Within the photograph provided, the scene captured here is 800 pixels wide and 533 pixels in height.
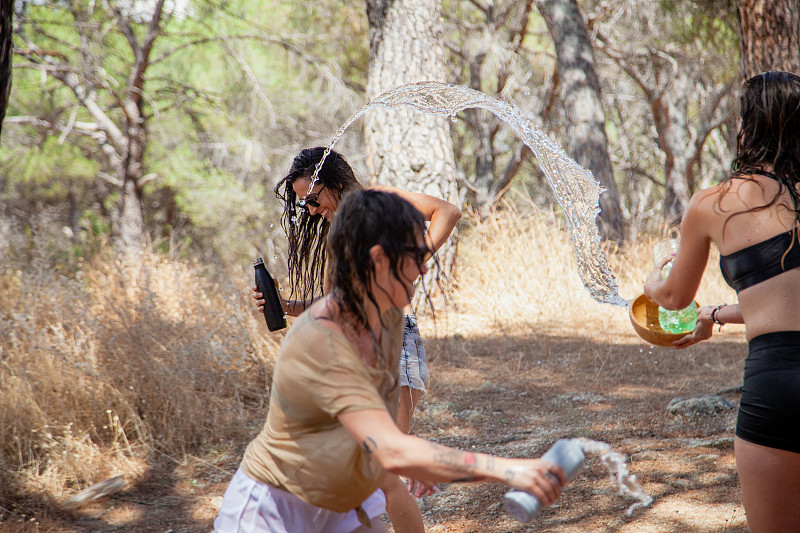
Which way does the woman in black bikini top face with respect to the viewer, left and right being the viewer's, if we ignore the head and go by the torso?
facing away from the viewer and to the left of the viewer

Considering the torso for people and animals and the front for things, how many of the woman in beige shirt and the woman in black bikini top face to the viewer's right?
1

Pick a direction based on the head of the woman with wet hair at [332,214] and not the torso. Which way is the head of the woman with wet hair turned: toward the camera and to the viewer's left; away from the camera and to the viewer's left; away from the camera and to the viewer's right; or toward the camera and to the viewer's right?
toward the camera and to the viewer's left

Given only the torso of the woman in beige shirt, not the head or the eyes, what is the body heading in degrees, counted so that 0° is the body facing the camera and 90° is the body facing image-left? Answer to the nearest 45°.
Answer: approximately 270°

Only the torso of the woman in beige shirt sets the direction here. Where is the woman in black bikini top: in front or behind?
in front

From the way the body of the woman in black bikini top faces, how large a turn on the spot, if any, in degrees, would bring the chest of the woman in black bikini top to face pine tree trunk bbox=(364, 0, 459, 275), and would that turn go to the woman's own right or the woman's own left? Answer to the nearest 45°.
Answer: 0° — they already face it

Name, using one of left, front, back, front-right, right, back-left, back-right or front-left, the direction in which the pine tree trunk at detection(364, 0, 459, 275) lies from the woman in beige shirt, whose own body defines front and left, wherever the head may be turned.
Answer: left

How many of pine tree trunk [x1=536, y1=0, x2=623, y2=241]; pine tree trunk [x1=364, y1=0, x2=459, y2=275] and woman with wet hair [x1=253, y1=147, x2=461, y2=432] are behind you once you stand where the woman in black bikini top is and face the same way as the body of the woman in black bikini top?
0

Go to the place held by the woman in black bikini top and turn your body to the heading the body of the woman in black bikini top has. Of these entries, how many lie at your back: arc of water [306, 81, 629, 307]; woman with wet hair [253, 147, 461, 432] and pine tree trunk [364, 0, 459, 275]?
0

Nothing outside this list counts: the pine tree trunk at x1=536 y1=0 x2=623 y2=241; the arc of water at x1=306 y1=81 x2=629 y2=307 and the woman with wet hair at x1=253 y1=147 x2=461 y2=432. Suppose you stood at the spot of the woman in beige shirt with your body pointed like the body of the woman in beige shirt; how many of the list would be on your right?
0

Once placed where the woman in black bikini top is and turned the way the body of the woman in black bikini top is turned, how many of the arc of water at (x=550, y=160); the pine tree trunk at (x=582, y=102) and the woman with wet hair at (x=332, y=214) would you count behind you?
0

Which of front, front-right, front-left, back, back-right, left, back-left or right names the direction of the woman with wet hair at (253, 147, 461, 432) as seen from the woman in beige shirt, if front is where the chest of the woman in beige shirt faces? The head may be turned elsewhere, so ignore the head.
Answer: left

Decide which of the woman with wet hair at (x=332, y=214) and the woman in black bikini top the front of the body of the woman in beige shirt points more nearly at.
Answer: the woman in black bikini top
